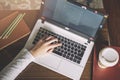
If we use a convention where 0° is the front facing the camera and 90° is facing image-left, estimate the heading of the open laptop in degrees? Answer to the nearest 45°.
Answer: approximately 45°
